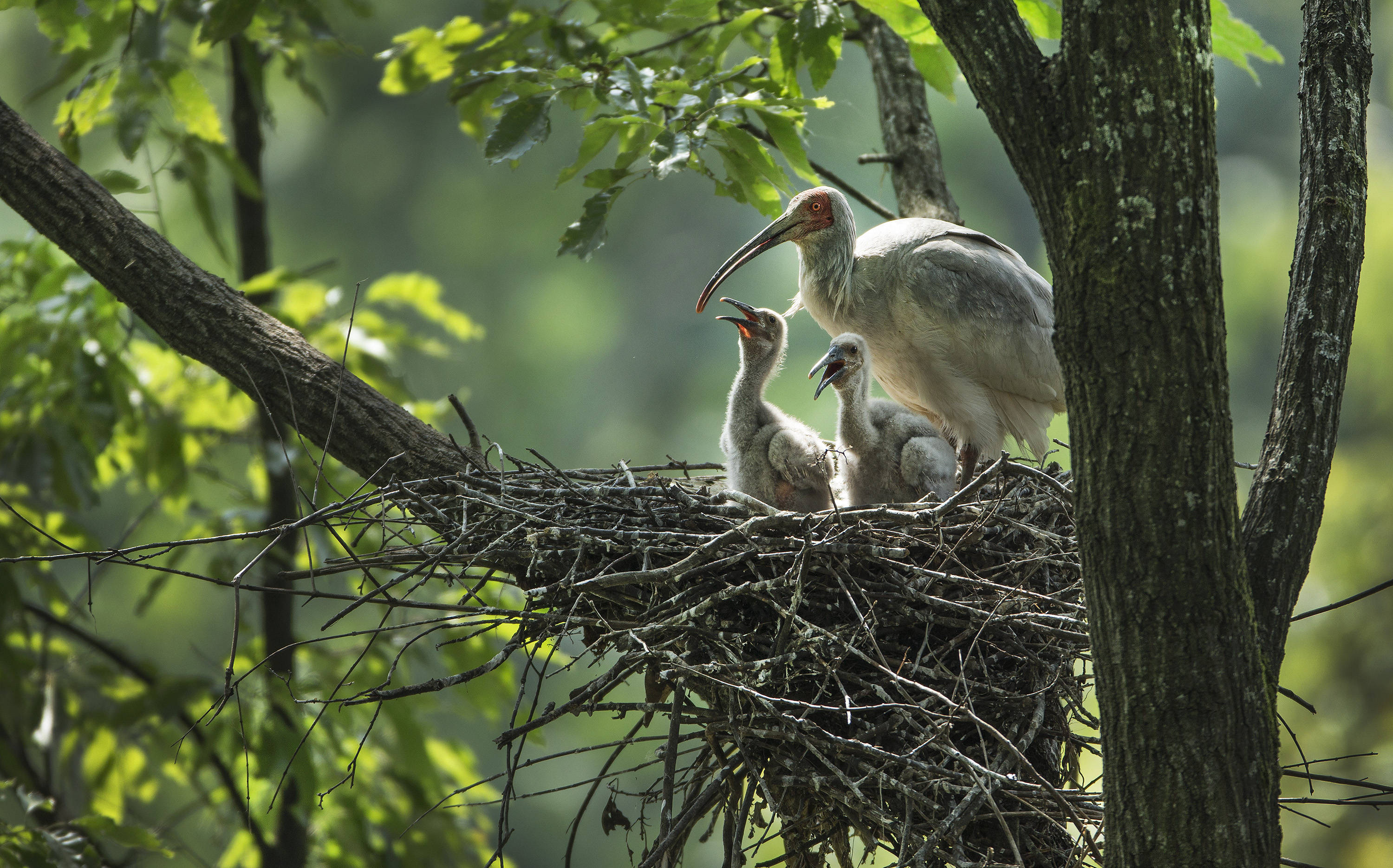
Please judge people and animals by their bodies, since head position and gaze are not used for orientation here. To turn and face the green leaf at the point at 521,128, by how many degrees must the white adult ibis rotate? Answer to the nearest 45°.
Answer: approximately 45° to its left

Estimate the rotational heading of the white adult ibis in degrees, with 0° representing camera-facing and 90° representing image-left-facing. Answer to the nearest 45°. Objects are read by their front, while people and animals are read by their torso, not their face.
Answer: approximately 90°
